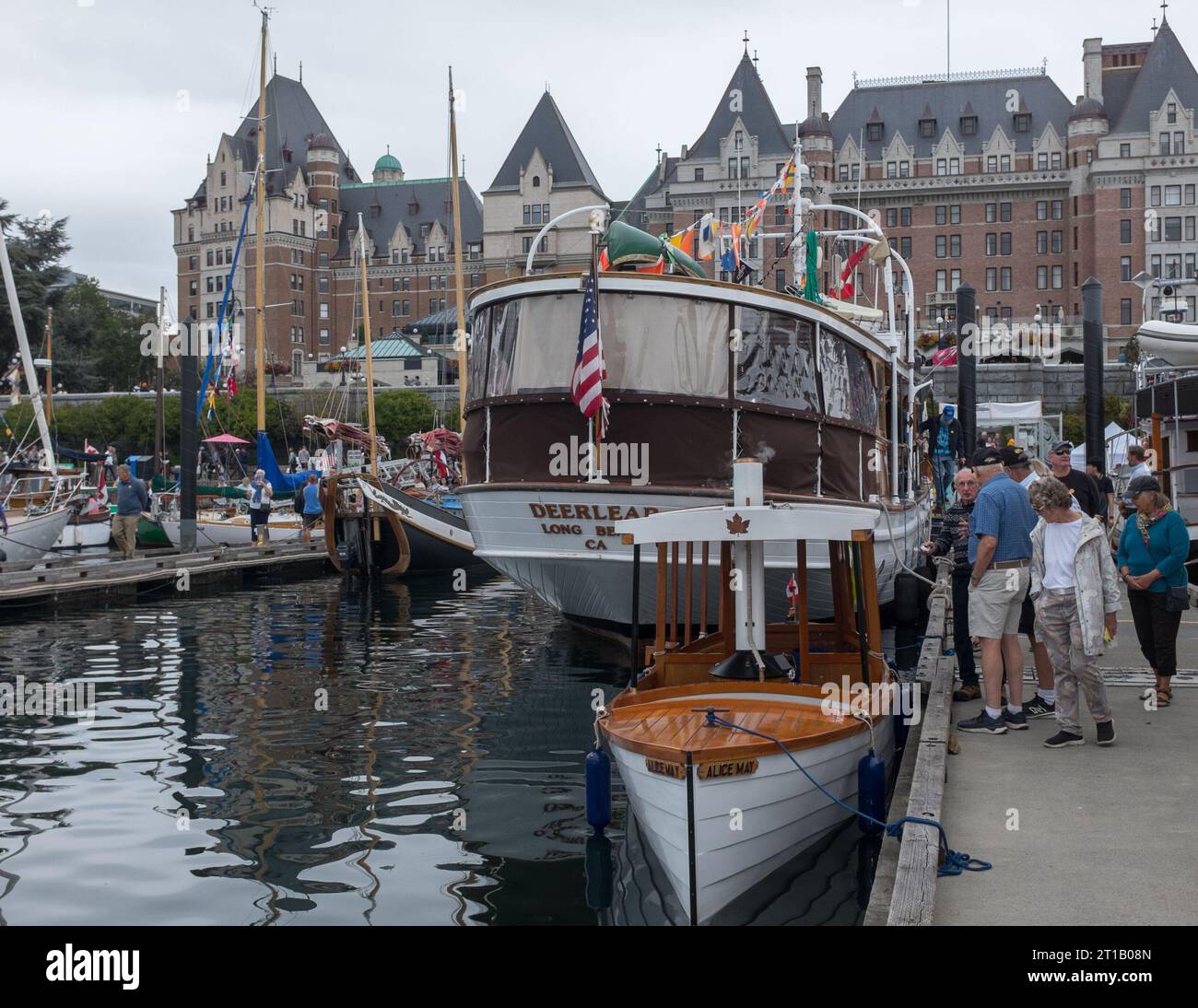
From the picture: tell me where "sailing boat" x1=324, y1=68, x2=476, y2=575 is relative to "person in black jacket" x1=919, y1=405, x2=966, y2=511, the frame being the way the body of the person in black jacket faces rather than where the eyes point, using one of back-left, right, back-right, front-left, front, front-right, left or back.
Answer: right

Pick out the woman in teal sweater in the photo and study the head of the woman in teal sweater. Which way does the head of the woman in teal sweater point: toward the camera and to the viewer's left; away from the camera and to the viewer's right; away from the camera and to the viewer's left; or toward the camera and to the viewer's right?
toward the camera and to the viewer's left

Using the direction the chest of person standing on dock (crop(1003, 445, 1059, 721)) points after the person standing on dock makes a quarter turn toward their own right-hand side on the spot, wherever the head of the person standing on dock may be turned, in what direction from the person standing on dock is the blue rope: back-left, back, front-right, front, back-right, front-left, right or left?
back

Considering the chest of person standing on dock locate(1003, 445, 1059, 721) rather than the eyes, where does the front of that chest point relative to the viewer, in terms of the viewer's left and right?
facing to the left of the viewer

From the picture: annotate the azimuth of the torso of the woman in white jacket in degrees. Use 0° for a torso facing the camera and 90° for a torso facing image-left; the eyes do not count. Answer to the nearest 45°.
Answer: approximately 45°

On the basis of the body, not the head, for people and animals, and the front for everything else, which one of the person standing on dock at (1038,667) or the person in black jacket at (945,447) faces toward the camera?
the person in black jacket

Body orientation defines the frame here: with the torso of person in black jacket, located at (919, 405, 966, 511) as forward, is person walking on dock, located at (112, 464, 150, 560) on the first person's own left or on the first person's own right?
on the first person's own right

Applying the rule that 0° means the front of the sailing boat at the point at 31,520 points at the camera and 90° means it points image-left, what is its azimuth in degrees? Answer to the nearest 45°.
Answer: approximately 315°

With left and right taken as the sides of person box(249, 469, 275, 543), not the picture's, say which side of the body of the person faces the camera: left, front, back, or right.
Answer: front

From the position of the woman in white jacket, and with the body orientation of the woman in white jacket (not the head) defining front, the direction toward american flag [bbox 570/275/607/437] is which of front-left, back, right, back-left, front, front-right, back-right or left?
right

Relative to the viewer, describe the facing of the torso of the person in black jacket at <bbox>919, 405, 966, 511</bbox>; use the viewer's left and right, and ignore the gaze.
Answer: facing the viewer

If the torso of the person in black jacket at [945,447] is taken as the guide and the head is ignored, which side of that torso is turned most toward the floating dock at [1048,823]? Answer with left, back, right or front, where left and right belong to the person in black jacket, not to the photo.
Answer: front
